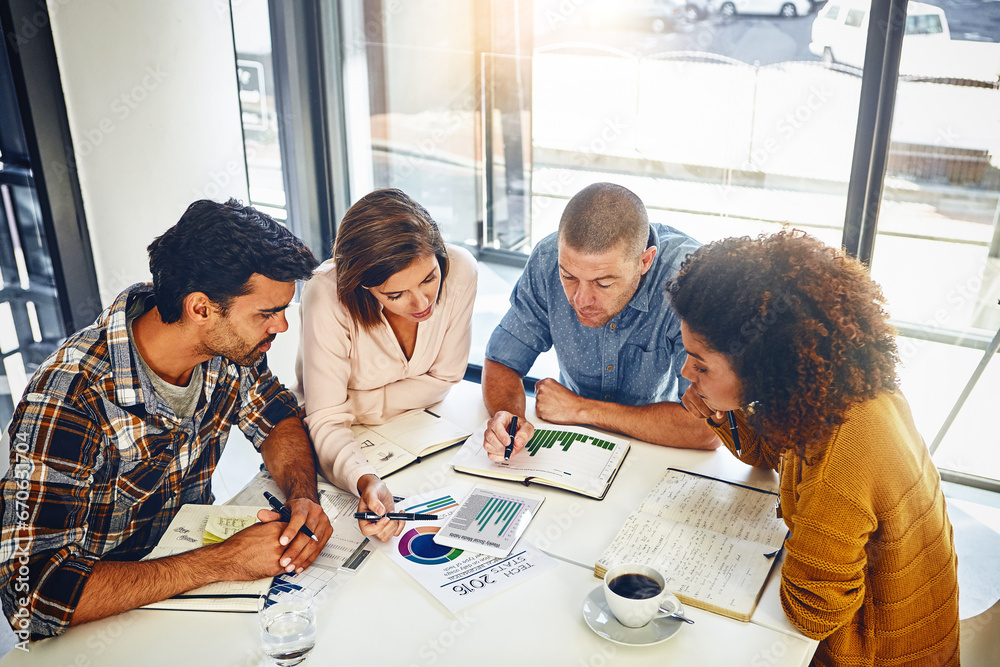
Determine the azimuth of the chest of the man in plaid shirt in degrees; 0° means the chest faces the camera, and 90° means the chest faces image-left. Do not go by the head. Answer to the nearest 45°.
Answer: approximately 315°

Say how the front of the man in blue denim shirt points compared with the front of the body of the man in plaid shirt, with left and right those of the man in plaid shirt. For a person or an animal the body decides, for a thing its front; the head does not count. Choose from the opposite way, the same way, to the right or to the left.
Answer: to the right

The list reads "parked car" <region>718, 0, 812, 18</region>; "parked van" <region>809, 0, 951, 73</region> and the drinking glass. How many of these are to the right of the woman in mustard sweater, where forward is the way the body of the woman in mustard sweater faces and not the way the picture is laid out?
2

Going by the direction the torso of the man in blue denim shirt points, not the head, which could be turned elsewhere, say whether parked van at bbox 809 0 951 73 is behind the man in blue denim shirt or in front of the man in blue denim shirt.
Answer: behind

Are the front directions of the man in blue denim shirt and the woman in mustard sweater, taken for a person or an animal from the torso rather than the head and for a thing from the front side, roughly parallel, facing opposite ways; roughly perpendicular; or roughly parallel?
roughly perpendicular

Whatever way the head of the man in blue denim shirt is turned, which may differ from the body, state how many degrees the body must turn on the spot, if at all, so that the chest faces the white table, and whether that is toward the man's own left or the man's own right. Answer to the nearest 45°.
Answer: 0° — they already face it

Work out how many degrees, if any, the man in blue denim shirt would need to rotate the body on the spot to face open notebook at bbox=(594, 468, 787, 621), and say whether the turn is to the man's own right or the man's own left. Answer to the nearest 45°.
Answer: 0° — they already face it

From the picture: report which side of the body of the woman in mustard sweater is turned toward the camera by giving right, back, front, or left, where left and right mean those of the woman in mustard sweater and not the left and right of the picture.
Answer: left
